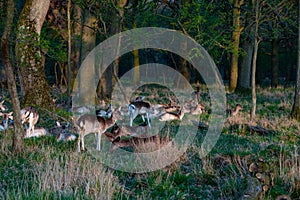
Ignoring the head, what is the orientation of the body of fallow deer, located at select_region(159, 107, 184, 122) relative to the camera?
to the viewer's right

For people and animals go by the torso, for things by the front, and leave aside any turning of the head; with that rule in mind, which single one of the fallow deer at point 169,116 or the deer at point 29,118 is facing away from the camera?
the deer

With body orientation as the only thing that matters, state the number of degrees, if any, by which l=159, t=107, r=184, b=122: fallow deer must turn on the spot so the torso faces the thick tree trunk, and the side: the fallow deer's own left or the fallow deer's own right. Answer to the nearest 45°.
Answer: approximately 180°

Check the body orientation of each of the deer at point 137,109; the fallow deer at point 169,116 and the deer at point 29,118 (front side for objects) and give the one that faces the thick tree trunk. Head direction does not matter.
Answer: the deer at point 29,118

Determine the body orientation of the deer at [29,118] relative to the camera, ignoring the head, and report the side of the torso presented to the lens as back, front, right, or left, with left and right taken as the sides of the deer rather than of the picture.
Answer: back
